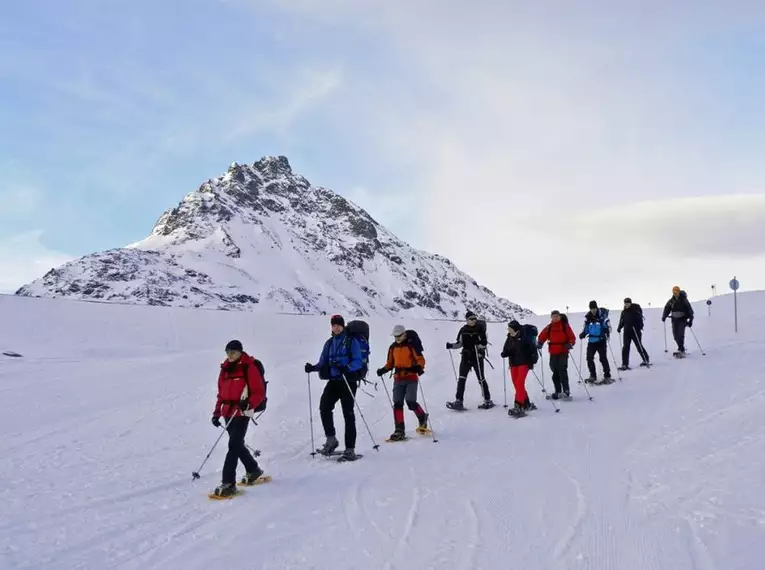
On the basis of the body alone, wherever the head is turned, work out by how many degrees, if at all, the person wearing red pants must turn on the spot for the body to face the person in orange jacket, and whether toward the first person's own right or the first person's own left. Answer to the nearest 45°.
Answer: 0° — they already face them

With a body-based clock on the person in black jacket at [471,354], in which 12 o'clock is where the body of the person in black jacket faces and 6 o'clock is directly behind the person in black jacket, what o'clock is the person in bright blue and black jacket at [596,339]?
The person in bright blue and black jacket is roughly at 6 o'clock from the person in black jacket.

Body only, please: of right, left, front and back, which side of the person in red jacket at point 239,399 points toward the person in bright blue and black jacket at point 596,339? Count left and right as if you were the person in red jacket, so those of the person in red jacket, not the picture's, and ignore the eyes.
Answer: back

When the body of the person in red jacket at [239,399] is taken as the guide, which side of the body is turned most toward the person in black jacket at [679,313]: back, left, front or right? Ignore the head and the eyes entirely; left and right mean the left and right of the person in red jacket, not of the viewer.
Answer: back

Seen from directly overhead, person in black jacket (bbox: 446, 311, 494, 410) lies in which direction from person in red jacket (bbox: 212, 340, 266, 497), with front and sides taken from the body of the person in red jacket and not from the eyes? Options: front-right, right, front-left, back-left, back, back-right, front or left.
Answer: back

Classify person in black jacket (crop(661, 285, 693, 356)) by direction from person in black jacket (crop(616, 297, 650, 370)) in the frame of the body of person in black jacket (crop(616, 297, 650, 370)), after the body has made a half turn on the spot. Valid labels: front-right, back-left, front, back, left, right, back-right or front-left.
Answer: front

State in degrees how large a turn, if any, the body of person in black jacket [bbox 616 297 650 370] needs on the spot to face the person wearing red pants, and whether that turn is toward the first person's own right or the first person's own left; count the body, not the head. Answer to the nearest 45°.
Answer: approximately 45° to the first person's own left

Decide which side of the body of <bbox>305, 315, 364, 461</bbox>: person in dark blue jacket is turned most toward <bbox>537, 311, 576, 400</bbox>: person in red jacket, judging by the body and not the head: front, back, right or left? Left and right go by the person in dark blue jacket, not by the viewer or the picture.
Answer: back

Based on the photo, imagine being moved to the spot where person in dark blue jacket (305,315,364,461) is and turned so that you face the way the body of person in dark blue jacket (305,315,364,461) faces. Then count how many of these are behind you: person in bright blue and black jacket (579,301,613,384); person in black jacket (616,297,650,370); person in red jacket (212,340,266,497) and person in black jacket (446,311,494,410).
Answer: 3

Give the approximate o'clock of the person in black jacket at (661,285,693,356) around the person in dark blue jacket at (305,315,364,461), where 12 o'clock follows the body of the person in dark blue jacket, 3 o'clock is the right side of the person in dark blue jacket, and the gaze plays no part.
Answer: The person in black jacket is roughly at 6 o'clock from the person in dark blue jacket.

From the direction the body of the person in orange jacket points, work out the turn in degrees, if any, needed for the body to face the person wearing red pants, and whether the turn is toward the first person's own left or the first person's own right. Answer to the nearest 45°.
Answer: approximately 180°

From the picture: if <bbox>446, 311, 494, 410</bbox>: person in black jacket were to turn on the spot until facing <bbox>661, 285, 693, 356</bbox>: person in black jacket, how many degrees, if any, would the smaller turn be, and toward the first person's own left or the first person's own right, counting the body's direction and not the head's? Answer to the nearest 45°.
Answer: approximately 180°

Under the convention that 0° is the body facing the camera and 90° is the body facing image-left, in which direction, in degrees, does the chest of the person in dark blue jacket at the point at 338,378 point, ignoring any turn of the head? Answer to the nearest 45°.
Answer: approximately 45°
